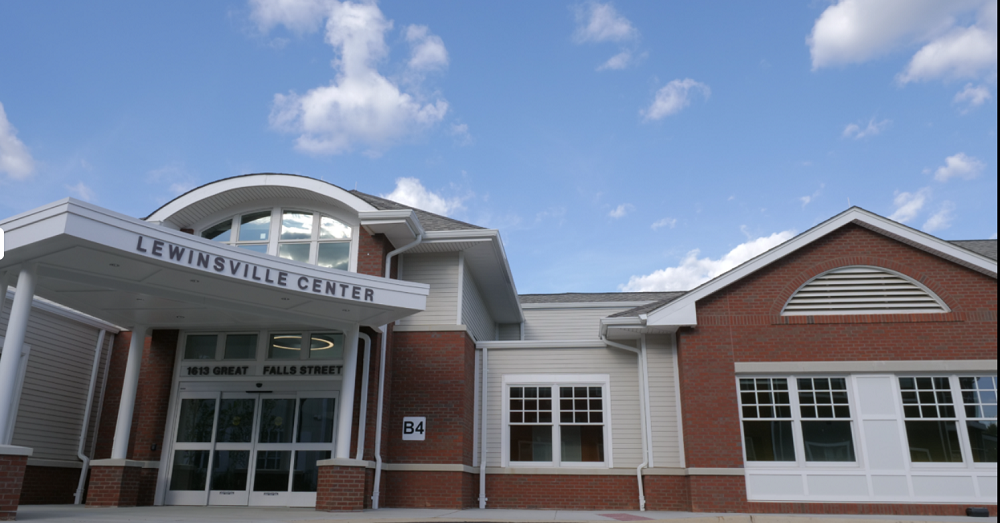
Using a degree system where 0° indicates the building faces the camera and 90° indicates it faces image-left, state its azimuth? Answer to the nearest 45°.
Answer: approximately 0°
